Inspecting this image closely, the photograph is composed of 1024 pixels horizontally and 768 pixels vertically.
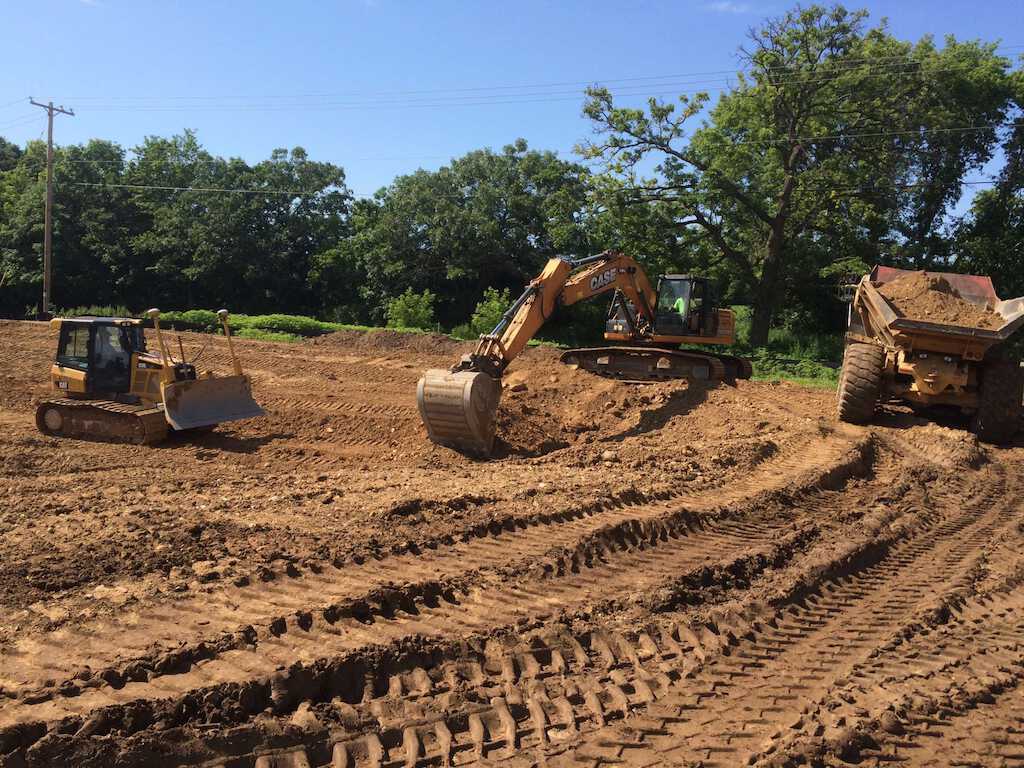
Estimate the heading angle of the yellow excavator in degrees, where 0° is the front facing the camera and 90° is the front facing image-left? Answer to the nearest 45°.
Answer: approximately 45°

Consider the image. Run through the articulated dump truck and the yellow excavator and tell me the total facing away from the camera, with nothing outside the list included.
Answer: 1

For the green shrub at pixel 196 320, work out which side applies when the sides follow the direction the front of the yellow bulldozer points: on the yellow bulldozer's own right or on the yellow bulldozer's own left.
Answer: on the yellow bulldozer's own left

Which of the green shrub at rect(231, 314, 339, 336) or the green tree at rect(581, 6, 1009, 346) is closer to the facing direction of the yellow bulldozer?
the green tree

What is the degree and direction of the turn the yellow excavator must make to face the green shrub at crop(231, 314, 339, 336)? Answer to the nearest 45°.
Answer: approximately 90° to its right

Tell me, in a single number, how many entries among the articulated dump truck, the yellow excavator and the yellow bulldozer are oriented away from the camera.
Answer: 1

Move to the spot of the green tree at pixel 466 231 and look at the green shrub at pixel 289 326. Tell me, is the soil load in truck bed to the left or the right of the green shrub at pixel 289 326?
left

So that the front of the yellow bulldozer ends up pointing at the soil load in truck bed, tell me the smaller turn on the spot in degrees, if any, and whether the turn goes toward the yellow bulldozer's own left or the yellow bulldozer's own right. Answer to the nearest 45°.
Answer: approximately 45° to the yellow bulldozer's own left

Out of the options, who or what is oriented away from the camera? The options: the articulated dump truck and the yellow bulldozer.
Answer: the articulated dump truck

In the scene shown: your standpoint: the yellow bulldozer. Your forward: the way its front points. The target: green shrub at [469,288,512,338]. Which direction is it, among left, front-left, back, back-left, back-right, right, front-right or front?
left

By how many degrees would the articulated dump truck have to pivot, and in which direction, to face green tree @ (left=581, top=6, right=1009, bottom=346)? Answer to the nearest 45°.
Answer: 0° — it already faces it

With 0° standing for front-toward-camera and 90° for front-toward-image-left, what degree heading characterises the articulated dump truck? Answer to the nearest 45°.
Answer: approximately 180°

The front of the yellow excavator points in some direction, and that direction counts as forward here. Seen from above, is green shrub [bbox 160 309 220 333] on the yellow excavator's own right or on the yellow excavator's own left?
on the yellow excavator's own right

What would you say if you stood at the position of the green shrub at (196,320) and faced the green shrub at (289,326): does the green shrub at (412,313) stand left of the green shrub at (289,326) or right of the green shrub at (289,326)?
left

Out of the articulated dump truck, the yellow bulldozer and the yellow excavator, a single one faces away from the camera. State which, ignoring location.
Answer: the articulated dump truck

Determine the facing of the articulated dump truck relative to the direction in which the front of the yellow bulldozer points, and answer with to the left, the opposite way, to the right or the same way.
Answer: to the left

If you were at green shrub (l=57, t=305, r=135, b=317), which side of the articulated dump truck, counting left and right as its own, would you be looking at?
left
